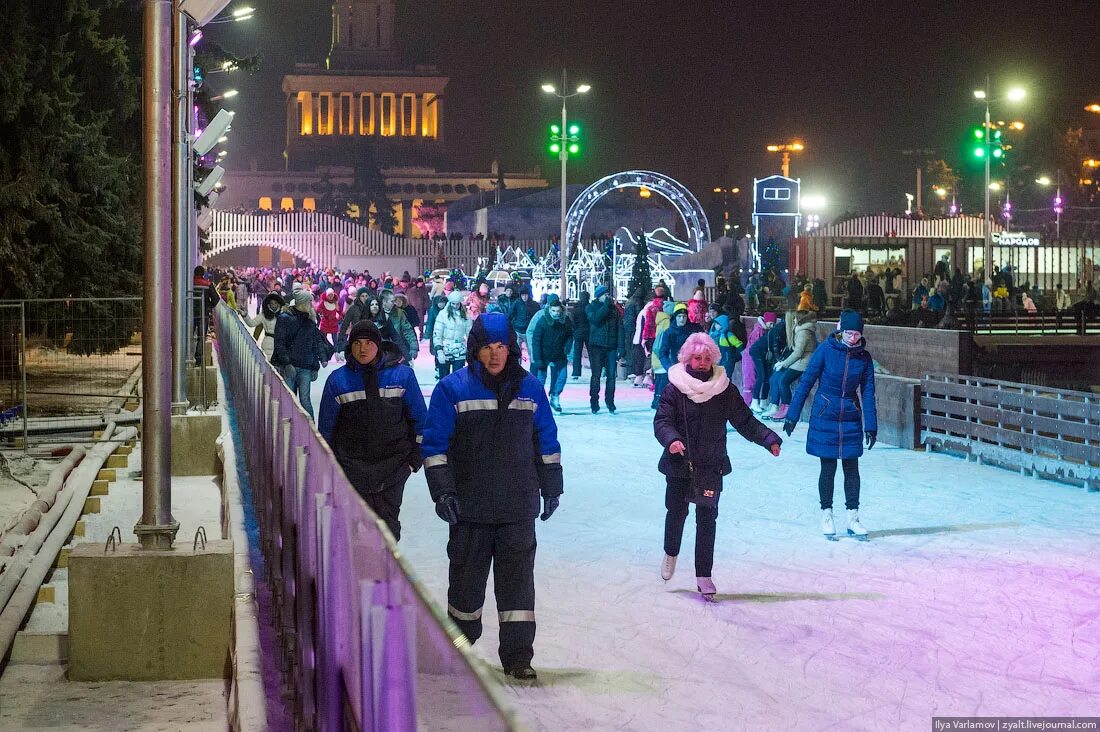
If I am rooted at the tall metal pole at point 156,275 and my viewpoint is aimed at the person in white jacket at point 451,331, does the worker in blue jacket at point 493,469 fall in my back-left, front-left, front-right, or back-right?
back-right

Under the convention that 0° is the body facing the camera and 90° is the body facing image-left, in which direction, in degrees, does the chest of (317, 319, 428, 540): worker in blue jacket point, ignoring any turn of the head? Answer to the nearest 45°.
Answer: approximately 0°

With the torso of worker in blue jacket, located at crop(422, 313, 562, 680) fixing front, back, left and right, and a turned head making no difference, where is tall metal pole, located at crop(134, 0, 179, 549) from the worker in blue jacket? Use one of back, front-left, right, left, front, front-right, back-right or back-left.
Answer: back-right

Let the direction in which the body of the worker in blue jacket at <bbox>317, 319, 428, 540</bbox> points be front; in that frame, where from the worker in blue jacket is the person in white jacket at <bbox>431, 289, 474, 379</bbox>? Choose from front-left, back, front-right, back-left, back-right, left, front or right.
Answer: back

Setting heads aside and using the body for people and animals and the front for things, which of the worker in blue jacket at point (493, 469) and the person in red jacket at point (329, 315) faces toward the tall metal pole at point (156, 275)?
the person in red jacket

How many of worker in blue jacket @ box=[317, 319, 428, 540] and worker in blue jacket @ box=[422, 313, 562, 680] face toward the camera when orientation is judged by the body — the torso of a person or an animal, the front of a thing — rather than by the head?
2

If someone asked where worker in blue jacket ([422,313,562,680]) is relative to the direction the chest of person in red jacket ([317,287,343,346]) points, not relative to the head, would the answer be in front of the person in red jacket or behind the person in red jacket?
in front
